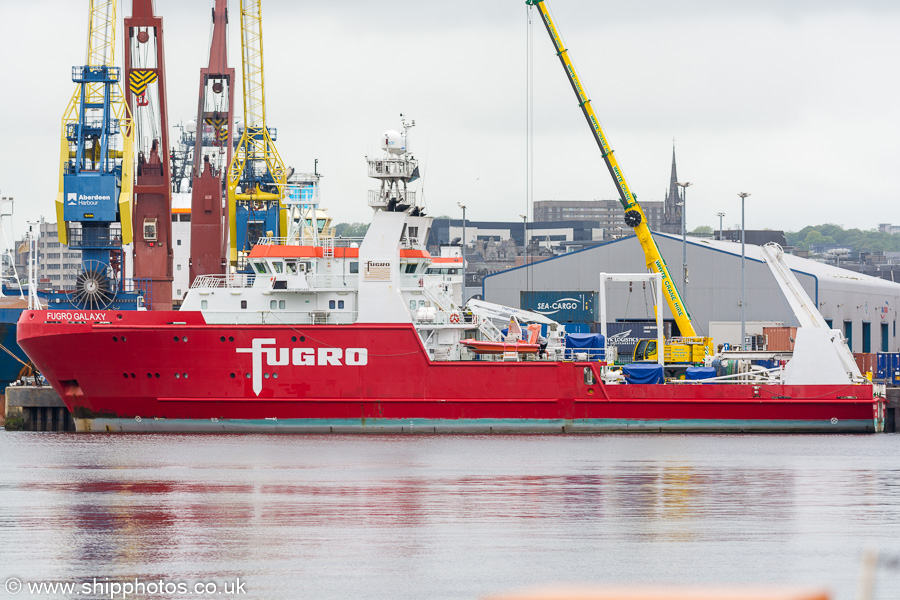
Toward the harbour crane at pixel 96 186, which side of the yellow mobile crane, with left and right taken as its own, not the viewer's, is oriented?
front

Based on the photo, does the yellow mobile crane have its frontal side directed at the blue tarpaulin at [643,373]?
no

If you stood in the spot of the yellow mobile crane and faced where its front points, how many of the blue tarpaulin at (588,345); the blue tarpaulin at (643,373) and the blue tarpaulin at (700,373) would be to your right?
0

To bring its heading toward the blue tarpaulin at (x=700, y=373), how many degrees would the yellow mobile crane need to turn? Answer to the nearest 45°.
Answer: approximately 90° to its left

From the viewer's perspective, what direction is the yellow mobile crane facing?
to the viewer's left

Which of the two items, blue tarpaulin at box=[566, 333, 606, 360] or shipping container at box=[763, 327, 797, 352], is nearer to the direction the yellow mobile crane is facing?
the blue tarpaulin

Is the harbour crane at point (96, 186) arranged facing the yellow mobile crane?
no

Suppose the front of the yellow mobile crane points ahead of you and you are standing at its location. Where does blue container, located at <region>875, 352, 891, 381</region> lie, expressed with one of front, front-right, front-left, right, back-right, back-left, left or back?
back

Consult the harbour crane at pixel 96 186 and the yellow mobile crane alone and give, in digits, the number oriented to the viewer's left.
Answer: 1

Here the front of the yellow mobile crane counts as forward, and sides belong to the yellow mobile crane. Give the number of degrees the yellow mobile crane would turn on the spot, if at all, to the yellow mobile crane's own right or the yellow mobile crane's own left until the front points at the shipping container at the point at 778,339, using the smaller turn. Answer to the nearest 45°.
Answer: approximately 135° to the yellow mobile crane's own right
